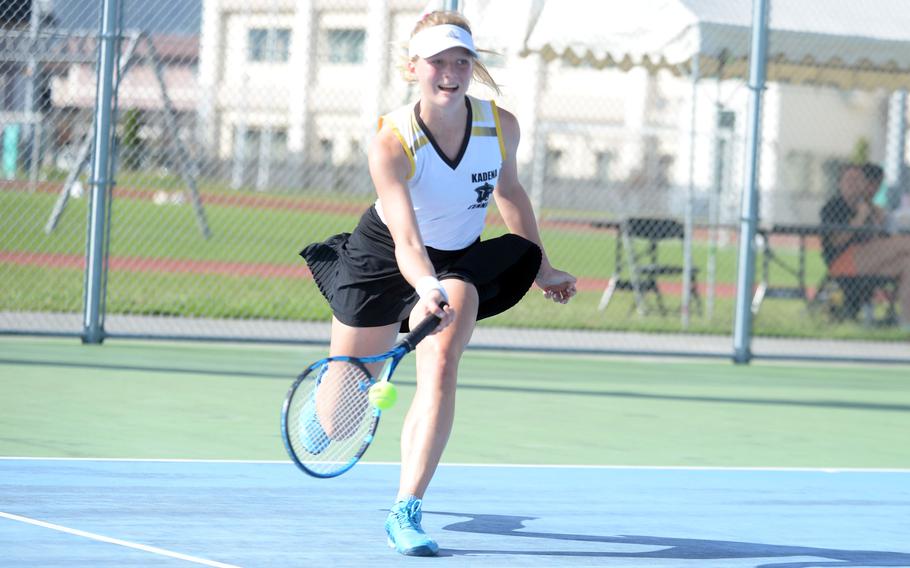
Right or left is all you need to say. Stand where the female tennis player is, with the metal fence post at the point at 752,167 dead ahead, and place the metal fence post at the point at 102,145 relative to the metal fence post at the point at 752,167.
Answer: left

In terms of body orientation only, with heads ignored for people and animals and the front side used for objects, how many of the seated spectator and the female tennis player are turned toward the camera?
1

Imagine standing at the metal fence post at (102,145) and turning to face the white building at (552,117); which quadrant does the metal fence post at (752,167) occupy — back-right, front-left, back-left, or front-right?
front-right

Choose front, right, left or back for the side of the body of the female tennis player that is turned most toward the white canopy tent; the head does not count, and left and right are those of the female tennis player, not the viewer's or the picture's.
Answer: back

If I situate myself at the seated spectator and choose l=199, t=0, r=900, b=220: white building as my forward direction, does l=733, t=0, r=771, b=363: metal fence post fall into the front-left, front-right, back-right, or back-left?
back-left

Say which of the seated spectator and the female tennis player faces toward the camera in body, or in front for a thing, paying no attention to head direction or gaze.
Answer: the female tennis player

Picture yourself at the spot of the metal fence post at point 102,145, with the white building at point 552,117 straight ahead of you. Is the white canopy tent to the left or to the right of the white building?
right

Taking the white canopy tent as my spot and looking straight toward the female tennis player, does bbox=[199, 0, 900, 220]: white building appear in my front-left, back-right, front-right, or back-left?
back-right

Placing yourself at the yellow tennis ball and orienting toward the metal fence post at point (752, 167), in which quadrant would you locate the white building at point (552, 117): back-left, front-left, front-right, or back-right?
front-left

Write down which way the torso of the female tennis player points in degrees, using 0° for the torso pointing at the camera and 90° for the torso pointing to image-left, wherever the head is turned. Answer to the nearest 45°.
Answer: approximately 0°

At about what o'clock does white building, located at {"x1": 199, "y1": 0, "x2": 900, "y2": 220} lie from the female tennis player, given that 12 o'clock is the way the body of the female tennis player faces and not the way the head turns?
The white building is roughly at 6 o'clock from the female tennis player.
